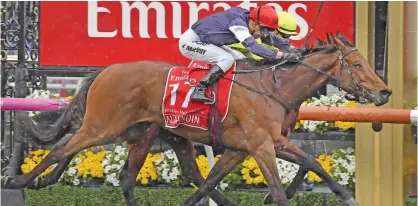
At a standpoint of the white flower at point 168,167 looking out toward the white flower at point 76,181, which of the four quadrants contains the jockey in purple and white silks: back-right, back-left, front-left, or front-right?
back-left

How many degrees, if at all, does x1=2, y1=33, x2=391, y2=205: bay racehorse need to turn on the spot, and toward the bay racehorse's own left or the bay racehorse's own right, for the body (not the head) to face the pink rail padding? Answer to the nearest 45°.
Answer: approximately 135° to the bay racehorse's own left

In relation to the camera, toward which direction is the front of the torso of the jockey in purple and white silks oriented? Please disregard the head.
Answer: to the viewer's right

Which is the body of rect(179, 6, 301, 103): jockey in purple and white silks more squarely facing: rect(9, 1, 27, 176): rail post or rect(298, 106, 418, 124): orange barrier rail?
the orange barrier rail

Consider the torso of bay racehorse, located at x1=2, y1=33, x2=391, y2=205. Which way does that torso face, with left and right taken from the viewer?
facing to the right of the viewer

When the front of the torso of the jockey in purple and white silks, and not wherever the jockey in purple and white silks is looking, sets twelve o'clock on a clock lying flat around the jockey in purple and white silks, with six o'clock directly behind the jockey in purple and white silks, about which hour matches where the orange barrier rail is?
The orange barrier rail is roughly at 11 o'clock from the jockey in purple and white silks.

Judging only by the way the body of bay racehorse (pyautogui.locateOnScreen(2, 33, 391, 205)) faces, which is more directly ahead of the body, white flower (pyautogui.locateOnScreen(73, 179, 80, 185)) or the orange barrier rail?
the orange barrier rail

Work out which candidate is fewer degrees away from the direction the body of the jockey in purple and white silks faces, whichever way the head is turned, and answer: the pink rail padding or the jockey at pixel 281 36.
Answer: the jockey

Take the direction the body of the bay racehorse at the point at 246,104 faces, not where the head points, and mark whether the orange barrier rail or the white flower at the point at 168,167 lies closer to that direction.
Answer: the orange barrier rail
